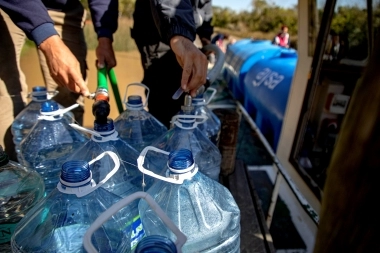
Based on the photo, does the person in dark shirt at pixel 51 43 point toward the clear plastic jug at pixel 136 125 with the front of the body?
yes

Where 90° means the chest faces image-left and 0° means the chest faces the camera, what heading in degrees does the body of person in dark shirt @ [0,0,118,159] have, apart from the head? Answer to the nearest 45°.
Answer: approximately 315°

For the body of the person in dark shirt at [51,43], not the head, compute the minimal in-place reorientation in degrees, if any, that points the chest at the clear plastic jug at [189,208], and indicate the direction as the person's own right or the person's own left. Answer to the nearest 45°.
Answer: approximately 45° to the person's own right

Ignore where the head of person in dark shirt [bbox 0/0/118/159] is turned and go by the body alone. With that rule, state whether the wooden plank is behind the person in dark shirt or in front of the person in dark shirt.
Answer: in front

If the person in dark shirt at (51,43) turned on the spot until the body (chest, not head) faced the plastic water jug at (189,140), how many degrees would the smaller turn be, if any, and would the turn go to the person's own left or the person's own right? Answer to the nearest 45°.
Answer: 0° — they already face it

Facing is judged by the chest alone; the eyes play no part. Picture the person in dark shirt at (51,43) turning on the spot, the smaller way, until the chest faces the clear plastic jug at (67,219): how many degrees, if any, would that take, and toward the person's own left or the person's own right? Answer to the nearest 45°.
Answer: approximately 45° to the person's own right

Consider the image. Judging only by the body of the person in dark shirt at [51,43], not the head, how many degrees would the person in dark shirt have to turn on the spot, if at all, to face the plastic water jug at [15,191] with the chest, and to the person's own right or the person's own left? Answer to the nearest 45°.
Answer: approximately 45° to the person's own right
